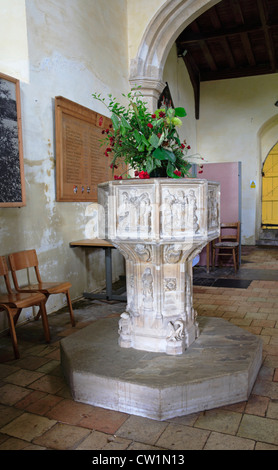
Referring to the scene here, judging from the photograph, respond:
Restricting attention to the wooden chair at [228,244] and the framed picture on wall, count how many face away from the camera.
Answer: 0

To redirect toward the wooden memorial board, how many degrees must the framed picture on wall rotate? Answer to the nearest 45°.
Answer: approximately 90° to its left

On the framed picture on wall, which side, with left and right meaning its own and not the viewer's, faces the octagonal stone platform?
front

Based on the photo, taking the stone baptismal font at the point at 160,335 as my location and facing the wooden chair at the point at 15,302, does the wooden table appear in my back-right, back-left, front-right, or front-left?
front-right

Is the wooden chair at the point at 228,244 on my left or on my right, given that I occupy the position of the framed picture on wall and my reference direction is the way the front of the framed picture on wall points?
on my left

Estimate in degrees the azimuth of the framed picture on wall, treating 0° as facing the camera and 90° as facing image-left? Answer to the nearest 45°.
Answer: approximately 315°

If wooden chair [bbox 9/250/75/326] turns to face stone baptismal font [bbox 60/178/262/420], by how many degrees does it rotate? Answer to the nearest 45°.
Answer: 0° — it already faces it

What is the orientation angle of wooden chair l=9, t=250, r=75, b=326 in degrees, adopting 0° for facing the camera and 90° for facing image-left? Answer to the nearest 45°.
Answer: approximately 315°

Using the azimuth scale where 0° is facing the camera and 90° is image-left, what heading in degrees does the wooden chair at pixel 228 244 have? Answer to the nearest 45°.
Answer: approximately 45°

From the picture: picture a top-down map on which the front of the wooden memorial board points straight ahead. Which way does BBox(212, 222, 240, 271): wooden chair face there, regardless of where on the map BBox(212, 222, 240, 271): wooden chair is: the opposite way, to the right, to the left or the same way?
to the right

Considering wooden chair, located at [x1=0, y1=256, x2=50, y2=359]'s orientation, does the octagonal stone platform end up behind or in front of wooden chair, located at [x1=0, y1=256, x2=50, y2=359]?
in front

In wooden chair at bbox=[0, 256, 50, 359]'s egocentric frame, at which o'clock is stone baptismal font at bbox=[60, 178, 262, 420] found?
The stone baptismal font is roughly at 12 o'clock from the wooden chair.

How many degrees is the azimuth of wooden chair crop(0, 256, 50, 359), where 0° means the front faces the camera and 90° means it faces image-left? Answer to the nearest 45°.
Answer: approximately 315°
